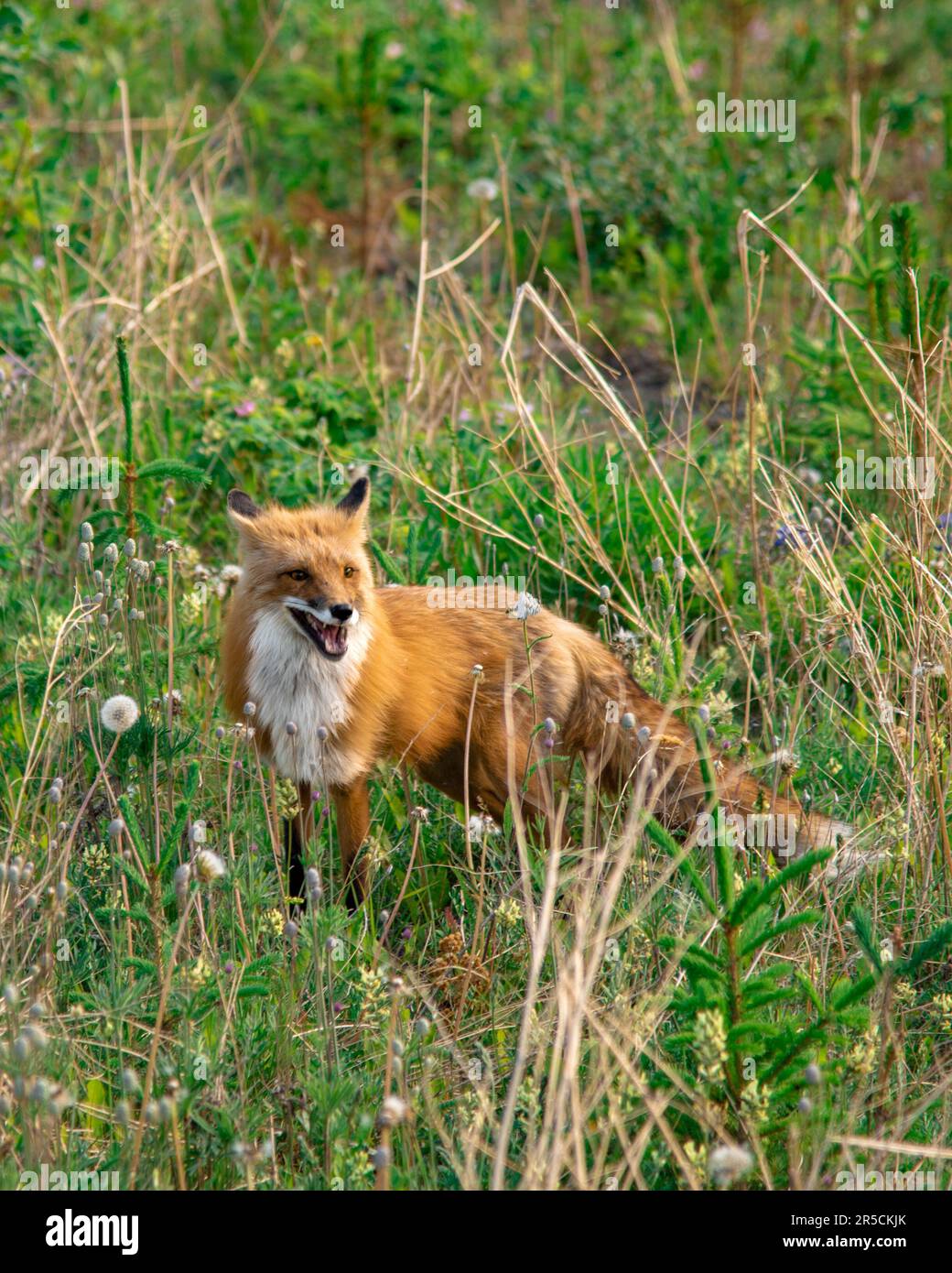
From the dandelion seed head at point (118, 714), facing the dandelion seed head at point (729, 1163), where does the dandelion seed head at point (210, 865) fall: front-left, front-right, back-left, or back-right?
front-right

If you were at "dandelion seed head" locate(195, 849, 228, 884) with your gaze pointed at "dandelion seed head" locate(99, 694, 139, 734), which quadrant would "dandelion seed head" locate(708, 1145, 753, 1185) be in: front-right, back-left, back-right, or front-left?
back-right

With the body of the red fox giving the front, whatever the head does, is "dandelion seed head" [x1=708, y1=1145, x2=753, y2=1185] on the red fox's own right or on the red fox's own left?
on the red fox's own left

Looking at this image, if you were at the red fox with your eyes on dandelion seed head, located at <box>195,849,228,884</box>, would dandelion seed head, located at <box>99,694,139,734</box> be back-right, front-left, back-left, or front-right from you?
front-right

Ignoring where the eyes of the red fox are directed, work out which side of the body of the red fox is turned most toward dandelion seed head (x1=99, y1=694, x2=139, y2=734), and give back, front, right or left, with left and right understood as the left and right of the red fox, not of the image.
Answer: front

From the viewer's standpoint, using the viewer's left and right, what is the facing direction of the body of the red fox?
facing the viewer and to the left of the viewer
